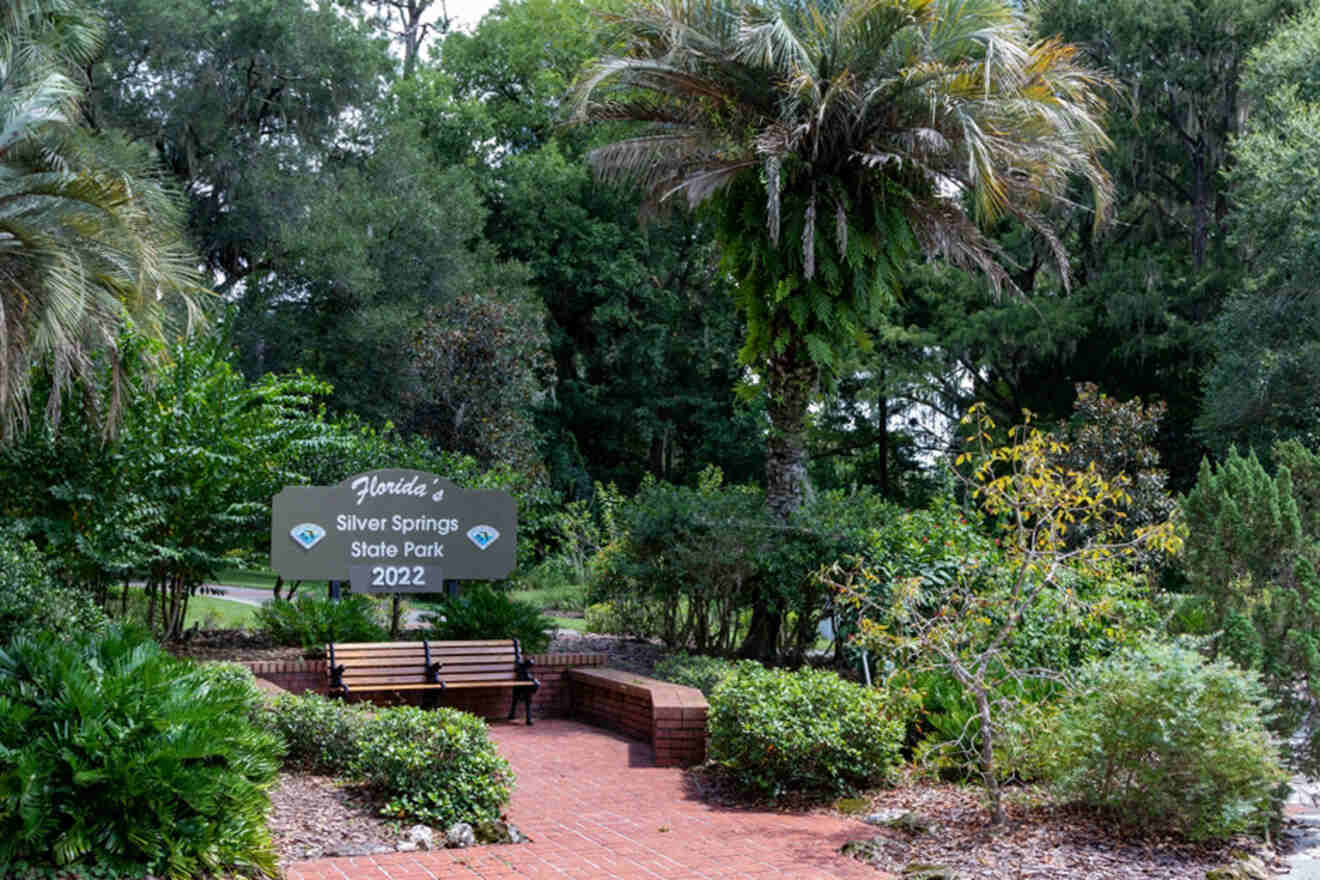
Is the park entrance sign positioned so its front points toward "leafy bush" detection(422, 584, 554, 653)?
no

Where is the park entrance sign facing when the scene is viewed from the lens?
facing the viewer

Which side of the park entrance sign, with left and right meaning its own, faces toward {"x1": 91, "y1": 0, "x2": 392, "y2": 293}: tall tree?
back

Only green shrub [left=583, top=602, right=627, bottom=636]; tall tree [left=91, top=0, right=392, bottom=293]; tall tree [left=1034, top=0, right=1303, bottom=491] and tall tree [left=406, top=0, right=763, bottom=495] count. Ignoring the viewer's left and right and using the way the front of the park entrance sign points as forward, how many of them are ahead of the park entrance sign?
0

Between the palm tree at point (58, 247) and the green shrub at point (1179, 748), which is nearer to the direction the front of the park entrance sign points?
the green shrub

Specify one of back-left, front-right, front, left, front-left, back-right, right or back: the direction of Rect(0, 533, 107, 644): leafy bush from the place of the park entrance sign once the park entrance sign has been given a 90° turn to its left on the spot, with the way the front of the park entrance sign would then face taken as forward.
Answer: back-right

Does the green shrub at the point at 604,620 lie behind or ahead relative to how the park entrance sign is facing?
behind

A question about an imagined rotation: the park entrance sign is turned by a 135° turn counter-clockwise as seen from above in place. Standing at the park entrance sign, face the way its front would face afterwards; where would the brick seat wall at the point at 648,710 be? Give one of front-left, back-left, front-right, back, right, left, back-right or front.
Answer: right

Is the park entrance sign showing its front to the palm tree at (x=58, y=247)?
no

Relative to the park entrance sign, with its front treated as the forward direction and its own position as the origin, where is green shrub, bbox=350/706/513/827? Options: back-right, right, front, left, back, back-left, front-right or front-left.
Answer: front

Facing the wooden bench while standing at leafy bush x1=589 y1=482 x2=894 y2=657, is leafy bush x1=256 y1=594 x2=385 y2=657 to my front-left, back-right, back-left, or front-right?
front-right

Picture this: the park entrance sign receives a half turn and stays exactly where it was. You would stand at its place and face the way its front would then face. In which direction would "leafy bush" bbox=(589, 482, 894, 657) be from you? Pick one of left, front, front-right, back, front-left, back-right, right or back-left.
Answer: right

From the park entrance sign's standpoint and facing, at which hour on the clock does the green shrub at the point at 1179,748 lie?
The green shrub is roughly at 11 o'clock from the park entrance sign.

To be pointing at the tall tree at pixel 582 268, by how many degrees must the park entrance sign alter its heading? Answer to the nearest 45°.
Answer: approximately 180°

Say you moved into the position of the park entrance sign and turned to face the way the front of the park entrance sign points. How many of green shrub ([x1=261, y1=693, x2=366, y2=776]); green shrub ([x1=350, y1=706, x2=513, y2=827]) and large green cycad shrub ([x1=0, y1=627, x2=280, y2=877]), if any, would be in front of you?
3

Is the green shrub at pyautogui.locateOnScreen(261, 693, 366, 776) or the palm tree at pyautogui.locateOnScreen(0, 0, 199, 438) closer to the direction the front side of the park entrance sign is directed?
the green shrub

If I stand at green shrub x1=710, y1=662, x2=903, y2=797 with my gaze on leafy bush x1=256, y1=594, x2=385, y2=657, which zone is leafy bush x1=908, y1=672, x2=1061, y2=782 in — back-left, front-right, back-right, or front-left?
back-right
